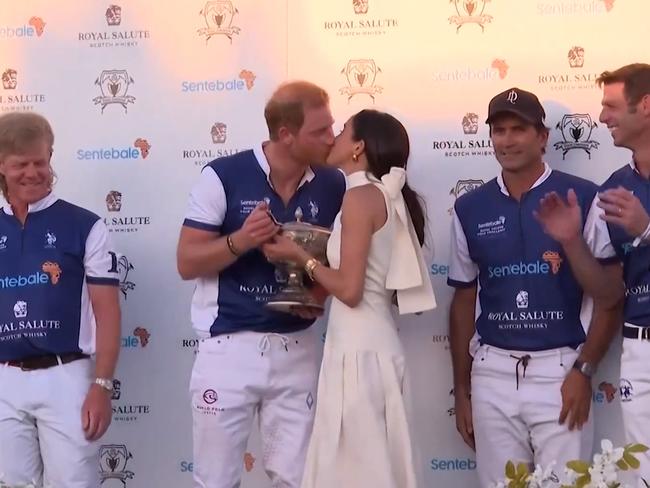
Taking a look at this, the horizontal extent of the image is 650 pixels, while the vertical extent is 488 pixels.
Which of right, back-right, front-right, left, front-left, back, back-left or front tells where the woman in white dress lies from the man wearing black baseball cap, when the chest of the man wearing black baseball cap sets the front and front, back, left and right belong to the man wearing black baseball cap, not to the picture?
front-right

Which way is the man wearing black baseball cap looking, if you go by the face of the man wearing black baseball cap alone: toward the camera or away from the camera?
toward the camera

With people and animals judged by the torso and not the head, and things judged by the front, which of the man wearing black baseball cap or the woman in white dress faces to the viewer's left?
the woman in white dress

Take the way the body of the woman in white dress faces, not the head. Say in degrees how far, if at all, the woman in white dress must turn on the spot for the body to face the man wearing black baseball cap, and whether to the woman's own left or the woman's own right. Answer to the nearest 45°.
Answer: approximately 135° to the woman's own right

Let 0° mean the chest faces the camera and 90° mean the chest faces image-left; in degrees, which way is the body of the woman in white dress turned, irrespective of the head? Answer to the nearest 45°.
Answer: approximately 90°

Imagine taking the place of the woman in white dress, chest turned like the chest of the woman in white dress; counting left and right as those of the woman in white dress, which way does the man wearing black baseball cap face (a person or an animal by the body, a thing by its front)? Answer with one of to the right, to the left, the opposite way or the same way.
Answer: to the left

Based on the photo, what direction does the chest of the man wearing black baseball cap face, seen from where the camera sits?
toward the camera

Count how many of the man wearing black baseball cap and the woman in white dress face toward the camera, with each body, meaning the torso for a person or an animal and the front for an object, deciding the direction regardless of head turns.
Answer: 1
